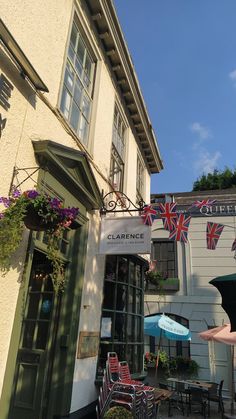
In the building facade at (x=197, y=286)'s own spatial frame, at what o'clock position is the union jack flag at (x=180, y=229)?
The union jack flag is roughly at 12 o'clock from the building facade.

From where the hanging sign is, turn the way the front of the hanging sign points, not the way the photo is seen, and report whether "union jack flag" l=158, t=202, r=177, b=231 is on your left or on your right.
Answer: on your left

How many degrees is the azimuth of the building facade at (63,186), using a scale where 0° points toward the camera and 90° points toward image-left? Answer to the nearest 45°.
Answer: approximately 315°

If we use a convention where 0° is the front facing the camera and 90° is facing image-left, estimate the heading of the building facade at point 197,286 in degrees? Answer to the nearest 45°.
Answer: approximately 0°

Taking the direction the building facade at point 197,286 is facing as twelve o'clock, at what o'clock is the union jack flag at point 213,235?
The union jack flag is roughly at 12 o'clock from the building facade.

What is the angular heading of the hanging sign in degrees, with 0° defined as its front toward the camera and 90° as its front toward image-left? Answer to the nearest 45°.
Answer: approximately 0°

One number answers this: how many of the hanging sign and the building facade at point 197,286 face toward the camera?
2

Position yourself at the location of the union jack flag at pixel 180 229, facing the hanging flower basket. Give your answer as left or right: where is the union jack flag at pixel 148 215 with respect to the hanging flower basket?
right
